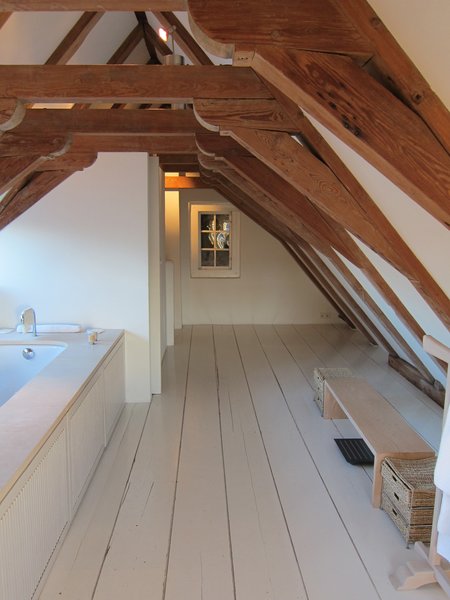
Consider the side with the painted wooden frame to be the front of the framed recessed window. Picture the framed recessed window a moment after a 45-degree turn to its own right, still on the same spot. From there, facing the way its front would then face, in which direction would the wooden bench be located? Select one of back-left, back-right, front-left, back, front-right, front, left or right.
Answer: front-left

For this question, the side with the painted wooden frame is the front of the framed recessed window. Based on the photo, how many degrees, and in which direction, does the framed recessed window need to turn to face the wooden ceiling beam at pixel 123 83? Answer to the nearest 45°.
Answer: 0° — it already faces it

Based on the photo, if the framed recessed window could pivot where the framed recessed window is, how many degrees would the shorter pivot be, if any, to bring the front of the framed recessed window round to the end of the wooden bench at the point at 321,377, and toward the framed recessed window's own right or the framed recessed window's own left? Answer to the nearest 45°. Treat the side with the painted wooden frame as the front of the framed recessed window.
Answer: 0° — it already faces it

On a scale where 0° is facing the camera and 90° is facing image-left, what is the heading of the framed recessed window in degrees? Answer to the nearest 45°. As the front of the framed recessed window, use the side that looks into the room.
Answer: approximately 0°

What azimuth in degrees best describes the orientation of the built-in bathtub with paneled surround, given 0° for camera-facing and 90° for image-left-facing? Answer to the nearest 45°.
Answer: approximately 270°

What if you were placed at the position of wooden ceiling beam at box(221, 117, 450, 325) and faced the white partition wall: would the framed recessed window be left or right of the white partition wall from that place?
right

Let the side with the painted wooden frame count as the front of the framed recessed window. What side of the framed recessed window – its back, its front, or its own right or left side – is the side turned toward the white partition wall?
front

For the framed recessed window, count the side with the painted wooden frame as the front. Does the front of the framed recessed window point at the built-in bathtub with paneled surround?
yes

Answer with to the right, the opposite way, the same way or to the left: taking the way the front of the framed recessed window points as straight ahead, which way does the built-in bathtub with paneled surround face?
to the left

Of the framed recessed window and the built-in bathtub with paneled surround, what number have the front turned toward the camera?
1
